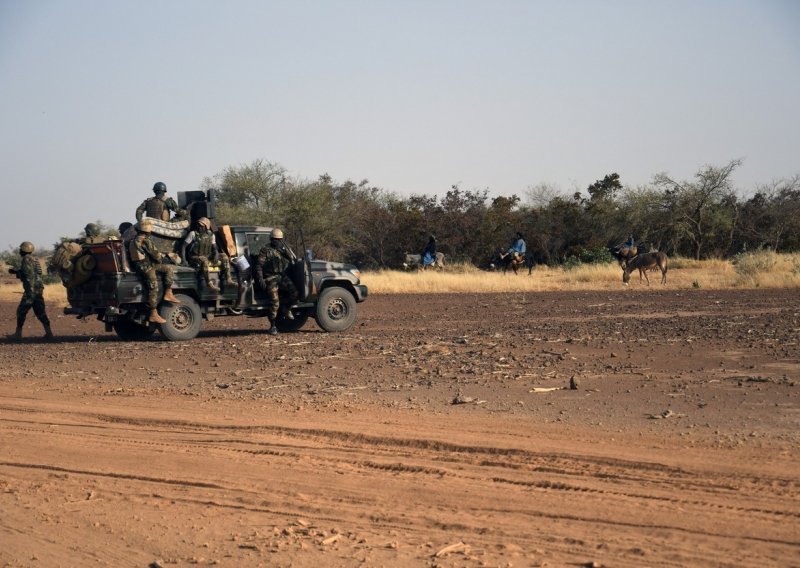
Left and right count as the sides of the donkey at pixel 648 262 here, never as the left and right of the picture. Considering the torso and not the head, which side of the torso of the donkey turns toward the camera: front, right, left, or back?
left

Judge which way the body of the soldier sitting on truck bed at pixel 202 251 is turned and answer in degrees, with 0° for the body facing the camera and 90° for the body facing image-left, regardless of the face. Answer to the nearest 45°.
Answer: approximately 315°

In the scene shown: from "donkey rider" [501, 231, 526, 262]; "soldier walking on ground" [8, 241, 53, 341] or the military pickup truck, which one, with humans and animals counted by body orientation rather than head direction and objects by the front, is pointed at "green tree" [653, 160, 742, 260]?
the military pickup truck

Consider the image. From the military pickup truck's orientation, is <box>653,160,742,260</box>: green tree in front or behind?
in front

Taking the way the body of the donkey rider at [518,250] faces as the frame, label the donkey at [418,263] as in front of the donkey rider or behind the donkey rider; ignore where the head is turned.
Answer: in front

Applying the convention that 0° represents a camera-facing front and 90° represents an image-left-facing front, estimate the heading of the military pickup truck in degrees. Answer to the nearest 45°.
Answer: approximately 225°
